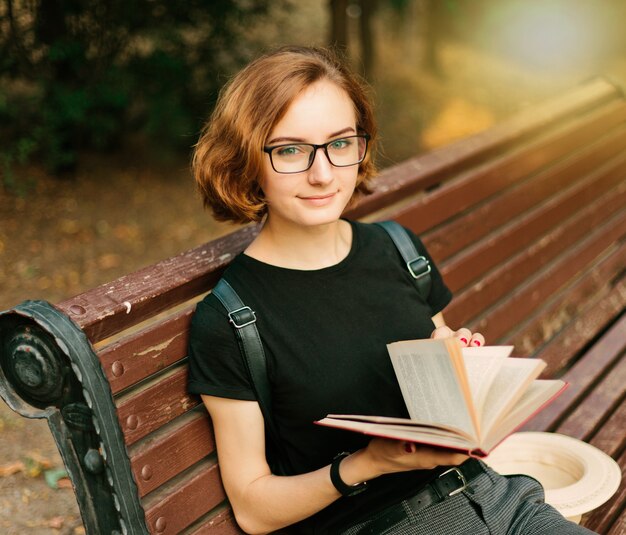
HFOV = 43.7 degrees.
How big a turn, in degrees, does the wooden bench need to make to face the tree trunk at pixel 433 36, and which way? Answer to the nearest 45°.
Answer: approximately 135° to its left

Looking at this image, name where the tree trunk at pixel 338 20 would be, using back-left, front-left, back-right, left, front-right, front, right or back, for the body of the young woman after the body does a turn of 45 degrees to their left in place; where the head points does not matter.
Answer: left

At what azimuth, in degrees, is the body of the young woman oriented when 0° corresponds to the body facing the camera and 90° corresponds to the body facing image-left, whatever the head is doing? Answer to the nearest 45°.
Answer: approximately 315°

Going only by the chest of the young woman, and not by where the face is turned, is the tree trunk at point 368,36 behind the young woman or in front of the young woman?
behind

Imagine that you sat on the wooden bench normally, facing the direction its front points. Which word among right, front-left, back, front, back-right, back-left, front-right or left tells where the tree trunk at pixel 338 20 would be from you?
back-left

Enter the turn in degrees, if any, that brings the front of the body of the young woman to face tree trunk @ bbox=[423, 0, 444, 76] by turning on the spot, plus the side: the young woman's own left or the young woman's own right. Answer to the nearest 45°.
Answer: approximately 135° to the young woman's own left

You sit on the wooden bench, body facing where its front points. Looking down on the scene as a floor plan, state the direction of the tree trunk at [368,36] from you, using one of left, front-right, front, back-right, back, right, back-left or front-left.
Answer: back-left

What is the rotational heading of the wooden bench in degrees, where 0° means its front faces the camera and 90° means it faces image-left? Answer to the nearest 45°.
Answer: approximately 315°
